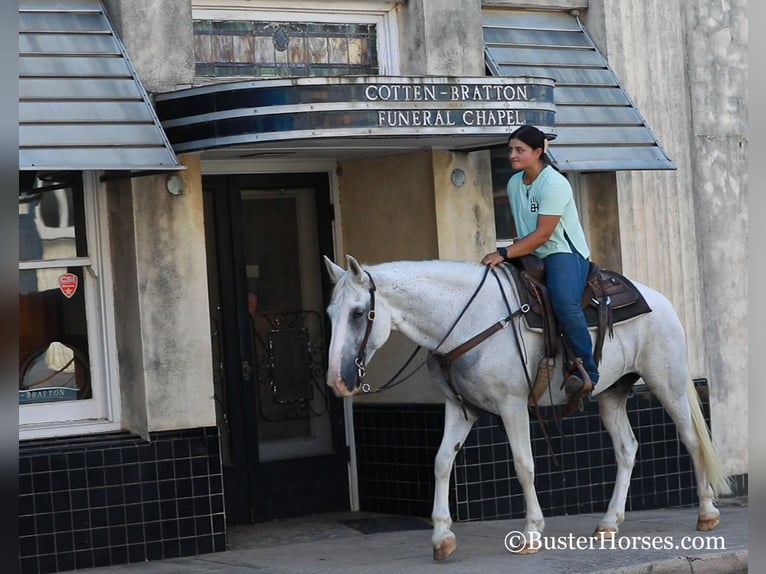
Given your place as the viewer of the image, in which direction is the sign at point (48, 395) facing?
facing the viewer

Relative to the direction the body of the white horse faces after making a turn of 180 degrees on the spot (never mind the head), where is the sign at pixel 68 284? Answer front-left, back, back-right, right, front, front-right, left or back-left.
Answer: back-left

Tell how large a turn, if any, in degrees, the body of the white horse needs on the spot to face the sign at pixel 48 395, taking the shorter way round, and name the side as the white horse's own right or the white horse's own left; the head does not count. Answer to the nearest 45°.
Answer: approximately 45° to the white horse's own right

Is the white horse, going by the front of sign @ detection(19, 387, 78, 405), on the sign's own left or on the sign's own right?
on the sign's own left

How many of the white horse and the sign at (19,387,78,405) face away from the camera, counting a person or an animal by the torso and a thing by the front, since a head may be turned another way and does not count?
0

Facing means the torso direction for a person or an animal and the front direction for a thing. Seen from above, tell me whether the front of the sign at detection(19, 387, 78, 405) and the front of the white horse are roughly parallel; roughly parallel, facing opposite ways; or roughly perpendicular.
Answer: roughly perpendicular
